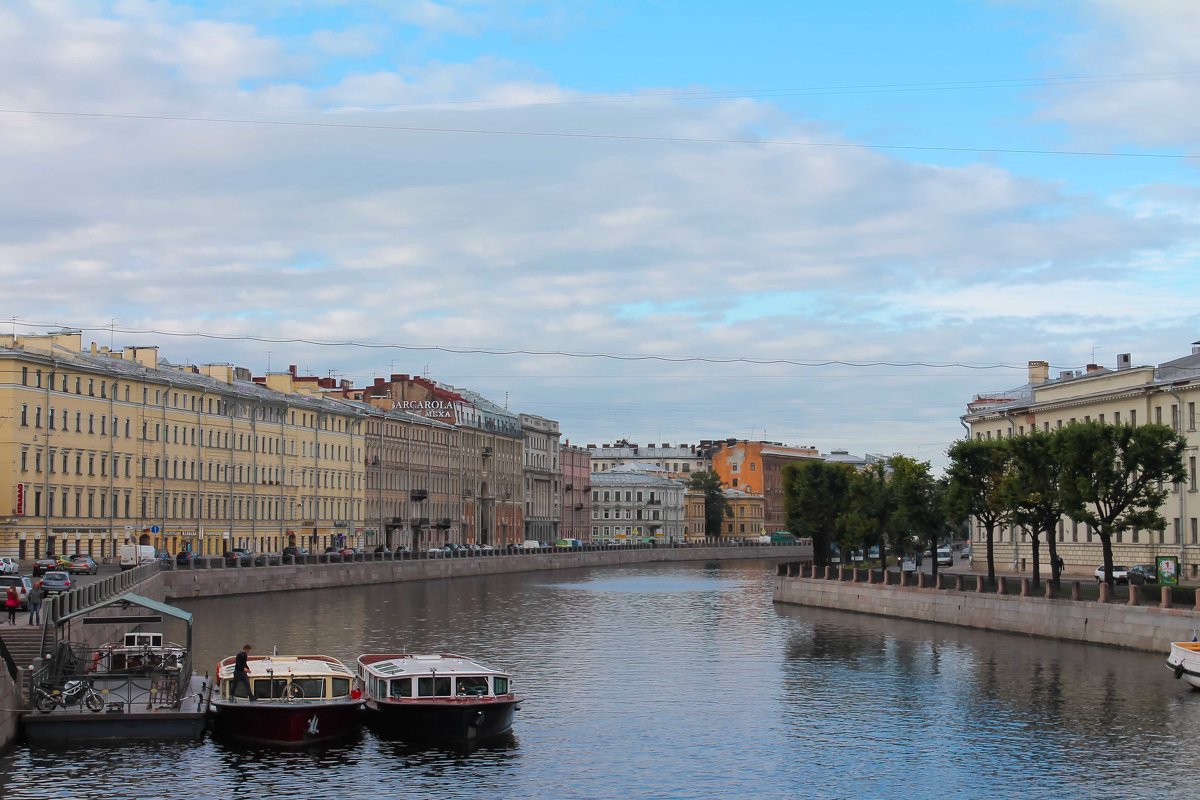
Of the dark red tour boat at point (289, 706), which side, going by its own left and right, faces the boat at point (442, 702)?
left

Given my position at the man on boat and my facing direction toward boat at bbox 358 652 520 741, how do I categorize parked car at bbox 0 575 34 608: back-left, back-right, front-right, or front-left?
back-left

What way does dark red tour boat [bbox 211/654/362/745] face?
toward the camera

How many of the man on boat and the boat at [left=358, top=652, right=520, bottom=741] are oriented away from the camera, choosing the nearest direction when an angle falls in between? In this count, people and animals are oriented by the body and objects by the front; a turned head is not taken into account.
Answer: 0

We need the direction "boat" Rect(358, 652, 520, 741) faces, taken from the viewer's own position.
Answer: facing the viewer and to the right of the viewer

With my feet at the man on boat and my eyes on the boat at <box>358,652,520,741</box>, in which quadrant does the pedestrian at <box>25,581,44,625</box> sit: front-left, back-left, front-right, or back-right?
back-left

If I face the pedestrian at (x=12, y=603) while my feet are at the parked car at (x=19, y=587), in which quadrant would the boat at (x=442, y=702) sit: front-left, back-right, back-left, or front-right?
front-left

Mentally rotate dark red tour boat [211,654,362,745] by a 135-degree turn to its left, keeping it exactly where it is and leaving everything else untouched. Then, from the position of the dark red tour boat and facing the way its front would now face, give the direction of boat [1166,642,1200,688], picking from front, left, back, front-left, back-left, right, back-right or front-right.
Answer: front-right

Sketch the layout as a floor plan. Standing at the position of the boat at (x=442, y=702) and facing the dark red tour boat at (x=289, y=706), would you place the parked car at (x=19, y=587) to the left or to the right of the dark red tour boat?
right
